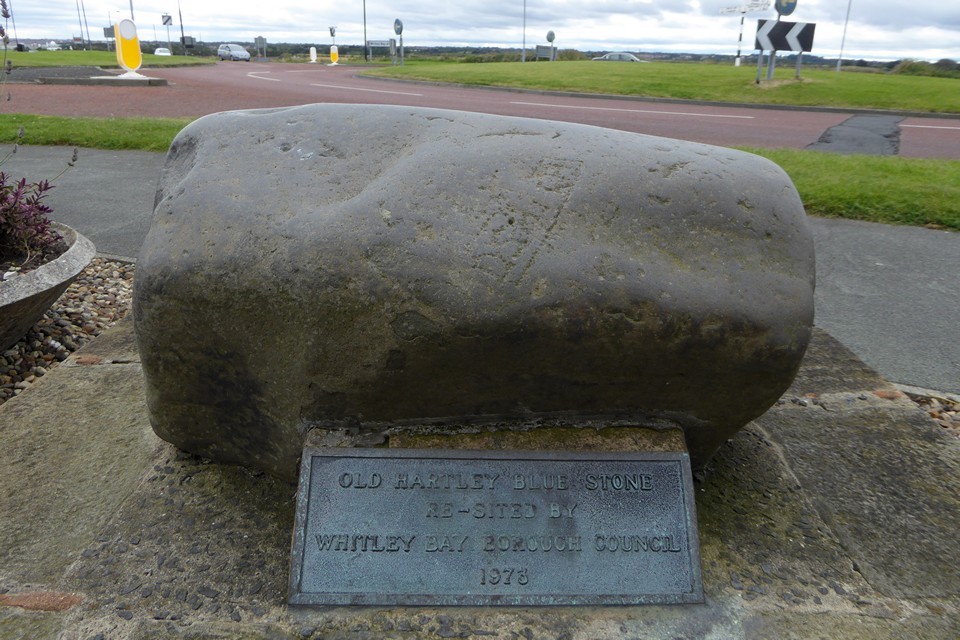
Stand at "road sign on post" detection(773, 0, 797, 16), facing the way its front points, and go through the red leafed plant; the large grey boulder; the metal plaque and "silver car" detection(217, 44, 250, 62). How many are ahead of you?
3

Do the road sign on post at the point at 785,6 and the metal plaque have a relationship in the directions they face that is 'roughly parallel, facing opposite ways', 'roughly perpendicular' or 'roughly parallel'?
roughly parallel

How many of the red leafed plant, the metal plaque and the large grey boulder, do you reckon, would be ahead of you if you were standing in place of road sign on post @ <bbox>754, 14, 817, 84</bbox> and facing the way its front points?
3

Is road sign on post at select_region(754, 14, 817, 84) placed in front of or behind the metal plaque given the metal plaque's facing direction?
behind

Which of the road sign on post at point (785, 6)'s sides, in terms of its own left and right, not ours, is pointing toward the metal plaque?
front

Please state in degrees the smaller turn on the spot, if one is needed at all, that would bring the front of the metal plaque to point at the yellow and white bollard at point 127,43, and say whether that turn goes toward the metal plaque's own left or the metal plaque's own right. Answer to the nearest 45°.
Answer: approximately 135° to the metal plaque's own right

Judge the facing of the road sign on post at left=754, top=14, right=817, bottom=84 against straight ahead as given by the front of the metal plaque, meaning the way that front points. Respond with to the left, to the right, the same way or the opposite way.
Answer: the same way

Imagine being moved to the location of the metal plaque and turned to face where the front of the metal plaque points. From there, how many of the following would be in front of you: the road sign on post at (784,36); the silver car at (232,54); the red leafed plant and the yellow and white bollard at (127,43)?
0

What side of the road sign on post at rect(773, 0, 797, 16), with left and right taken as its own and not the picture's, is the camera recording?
front

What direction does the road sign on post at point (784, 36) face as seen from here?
toward the camera

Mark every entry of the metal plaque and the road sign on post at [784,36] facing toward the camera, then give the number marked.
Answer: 2

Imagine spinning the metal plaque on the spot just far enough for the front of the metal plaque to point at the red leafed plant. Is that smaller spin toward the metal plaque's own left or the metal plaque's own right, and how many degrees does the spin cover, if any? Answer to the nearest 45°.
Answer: approximately 135° to the metal plaque's own right

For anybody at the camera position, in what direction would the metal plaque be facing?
facing the viewer
